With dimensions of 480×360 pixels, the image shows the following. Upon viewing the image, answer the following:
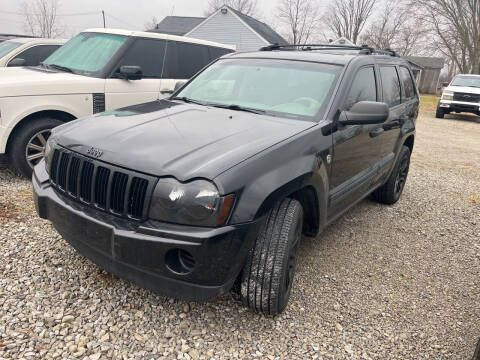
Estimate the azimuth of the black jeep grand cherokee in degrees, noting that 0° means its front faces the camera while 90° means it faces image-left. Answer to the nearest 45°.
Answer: approximately 45°

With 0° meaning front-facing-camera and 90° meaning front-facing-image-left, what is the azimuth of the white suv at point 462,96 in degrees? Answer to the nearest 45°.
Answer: approximately 0°

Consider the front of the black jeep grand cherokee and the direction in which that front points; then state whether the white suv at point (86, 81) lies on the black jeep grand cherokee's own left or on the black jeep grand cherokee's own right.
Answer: on the black jeep grand cherokee's own right

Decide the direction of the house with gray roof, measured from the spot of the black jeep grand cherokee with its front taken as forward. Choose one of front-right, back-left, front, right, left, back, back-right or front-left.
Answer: back-right

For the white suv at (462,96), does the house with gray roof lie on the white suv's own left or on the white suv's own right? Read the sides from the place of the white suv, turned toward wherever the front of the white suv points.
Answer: on the white suv's own right

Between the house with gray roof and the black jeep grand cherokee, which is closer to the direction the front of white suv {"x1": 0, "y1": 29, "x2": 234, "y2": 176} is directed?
the black jeep grand cherokee
